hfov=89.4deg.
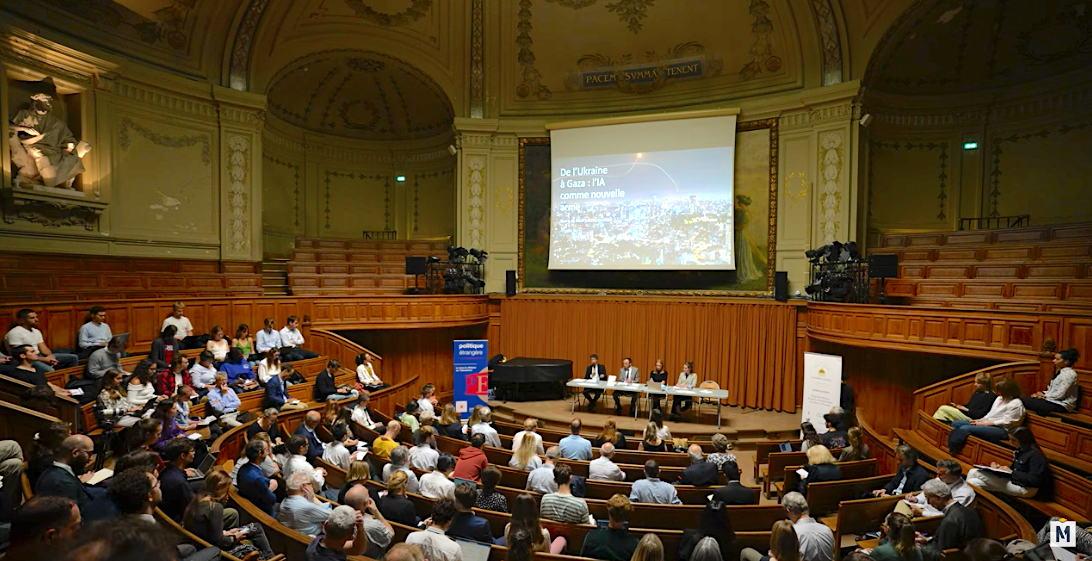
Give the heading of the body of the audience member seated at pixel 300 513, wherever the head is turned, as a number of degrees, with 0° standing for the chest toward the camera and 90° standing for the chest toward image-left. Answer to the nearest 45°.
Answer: approximately 225°

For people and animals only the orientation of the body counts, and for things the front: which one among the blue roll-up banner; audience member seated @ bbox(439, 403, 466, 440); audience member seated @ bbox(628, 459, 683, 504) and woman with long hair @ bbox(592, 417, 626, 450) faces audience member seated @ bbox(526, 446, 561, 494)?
the blue roll-up banner

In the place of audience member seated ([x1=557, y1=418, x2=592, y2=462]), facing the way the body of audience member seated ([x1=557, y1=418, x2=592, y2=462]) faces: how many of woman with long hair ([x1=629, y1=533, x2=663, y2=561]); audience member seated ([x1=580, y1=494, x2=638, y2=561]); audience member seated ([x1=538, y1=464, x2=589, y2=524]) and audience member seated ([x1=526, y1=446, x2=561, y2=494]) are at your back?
4

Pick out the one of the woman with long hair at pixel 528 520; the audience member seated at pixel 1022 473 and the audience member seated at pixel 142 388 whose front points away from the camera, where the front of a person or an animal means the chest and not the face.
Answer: the woman with long hair

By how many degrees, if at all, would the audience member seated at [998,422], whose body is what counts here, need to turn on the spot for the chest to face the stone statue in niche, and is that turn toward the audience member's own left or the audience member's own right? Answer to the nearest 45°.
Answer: approximately 45° to the audience member's own left

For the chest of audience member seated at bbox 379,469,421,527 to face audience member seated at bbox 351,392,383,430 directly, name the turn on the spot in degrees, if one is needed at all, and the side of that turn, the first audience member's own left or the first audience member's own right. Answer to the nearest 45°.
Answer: approximately 45° to the first audience member's own left

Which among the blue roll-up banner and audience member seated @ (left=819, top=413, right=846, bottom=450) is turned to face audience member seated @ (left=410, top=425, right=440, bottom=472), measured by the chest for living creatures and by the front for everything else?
the blue roll-up banner

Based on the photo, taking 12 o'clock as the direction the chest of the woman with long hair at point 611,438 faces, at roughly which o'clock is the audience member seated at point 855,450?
The audience member seated is roughly at 3 o'clock from the woman with long hair.

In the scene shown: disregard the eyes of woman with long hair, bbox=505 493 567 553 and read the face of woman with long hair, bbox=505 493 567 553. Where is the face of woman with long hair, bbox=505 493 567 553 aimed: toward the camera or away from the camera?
away from the camera

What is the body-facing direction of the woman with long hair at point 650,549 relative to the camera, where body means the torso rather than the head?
away from the camera

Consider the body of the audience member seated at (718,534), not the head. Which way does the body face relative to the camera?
away from the camera

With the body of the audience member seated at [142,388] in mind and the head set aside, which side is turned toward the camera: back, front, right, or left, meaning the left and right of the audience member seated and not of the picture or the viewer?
right

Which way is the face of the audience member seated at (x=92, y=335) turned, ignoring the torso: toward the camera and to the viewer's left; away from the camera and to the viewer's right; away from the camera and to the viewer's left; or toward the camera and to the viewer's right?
toward the camera and to the viewer's right

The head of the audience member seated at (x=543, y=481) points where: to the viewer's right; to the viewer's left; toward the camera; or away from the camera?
away from the camera

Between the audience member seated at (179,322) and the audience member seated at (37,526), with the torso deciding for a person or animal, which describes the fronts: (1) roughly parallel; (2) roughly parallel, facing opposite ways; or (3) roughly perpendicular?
roughly perpendicular

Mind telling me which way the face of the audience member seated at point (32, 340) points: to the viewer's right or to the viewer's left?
to the viewer's right

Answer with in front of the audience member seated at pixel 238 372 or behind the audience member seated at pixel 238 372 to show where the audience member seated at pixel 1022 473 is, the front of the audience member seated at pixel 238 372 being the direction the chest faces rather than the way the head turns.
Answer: in front

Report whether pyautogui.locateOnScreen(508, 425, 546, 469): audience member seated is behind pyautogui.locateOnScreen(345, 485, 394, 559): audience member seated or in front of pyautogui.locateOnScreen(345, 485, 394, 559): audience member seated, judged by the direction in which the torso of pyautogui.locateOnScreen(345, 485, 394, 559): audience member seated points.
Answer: in front

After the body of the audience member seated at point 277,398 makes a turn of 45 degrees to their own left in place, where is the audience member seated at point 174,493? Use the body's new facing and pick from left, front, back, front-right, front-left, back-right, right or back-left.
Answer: back-right

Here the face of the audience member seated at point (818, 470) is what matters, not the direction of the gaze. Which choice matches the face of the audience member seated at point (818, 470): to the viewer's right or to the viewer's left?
to the viewer's left

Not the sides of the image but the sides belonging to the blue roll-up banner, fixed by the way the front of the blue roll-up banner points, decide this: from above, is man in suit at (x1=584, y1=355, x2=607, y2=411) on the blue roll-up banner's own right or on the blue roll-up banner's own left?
on the blue roll-up banner's own left

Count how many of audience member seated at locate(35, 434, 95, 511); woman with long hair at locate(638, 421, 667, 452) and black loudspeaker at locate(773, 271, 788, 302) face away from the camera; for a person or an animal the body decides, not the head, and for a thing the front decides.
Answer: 1

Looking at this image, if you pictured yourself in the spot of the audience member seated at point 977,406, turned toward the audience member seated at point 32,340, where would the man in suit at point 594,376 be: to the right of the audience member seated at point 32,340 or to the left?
right
